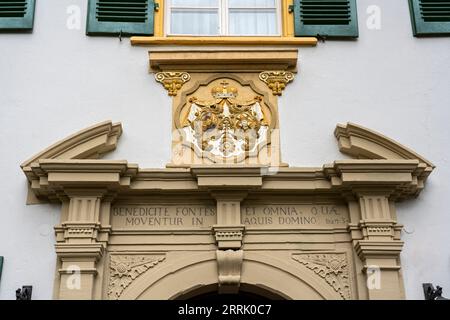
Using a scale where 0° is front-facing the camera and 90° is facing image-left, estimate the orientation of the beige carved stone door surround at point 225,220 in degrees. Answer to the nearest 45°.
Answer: approximately 0°
